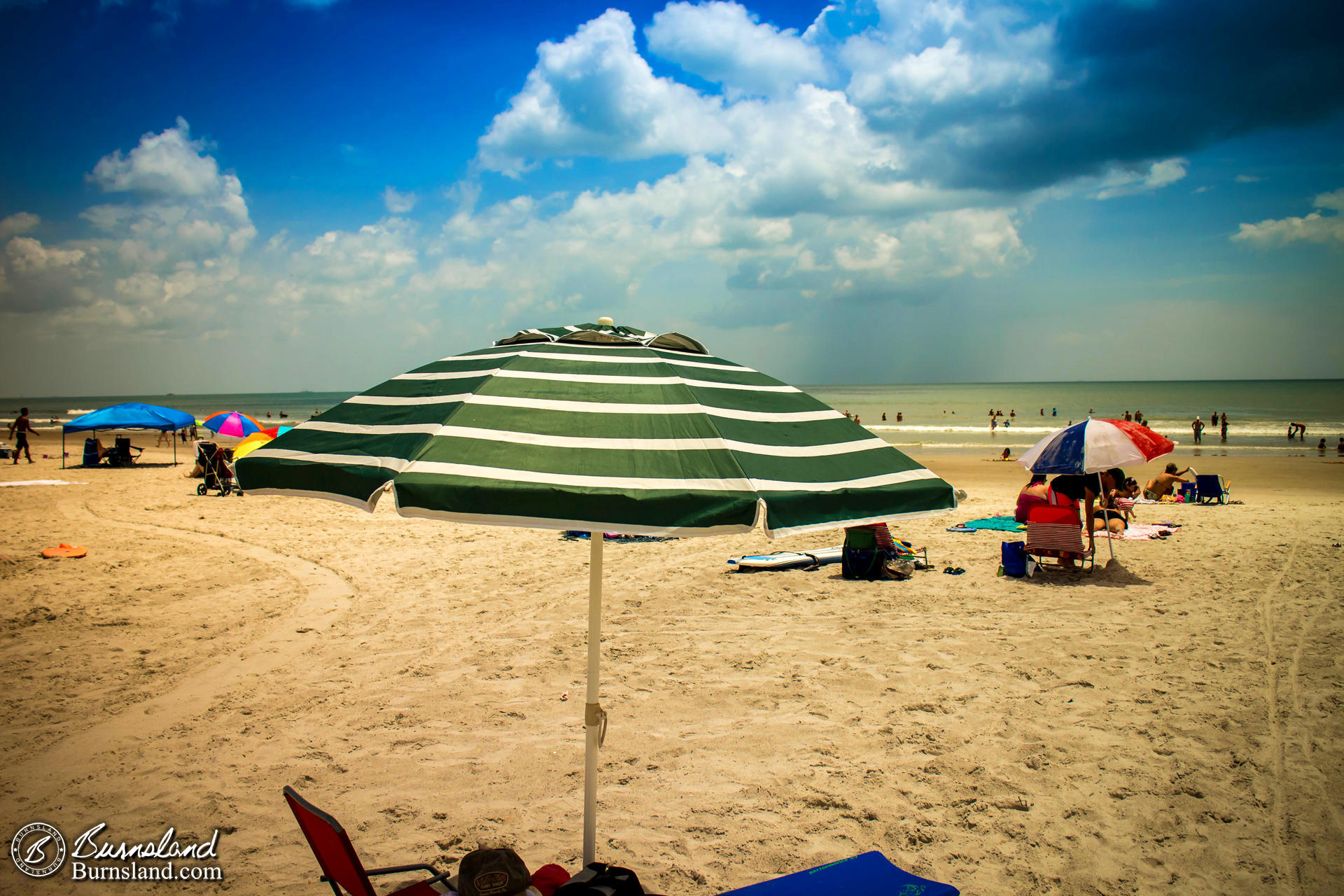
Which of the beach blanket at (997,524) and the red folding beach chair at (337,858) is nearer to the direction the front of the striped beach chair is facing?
the beach blanket

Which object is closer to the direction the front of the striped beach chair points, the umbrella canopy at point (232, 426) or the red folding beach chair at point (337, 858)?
the umbrella canopy

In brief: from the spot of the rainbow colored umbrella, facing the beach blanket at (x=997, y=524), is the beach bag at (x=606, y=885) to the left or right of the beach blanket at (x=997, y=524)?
right

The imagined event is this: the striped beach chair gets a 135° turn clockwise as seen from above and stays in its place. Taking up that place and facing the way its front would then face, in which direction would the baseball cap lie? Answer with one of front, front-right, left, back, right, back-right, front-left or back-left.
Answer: front-right

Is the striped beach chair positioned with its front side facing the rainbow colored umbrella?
no

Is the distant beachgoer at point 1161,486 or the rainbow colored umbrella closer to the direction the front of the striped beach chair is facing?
the distant beachgoer

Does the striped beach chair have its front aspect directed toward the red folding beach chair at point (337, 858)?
no

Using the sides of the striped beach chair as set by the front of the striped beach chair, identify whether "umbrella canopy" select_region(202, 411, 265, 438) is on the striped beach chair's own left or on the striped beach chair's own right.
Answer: on the striped beach chair's own left

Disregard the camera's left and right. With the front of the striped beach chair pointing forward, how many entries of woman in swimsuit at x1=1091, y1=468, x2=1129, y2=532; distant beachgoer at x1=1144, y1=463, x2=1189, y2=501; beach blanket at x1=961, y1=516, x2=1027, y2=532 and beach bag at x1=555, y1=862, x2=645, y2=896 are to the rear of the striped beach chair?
1

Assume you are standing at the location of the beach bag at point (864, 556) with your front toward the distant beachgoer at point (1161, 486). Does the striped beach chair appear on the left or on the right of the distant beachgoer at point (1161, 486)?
right

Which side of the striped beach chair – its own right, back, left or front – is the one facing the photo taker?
back
